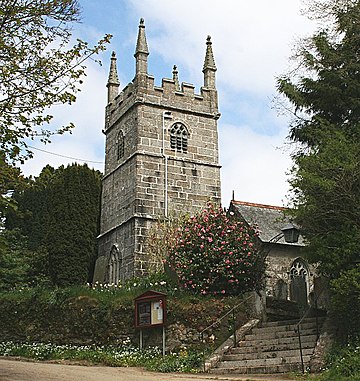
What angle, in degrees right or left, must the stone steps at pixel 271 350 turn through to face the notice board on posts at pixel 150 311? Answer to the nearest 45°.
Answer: approximately 135° to its right

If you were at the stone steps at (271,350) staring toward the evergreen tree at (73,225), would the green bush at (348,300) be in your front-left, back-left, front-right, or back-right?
back-right

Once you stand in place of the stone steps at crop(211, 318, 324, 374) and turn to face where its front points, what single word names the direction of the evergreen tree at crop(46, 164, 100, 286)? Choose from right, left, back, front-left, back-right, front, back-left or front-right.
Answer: back-right

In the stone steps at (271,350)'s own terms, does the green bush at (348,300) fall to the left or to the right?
on its left

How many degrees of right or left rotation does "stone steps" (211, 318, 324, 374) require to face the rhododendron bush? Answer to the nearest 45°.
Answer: approximately 135° to its right

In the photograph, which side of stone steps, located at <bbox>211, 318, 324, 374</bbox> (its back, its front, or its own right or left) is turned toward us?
front
